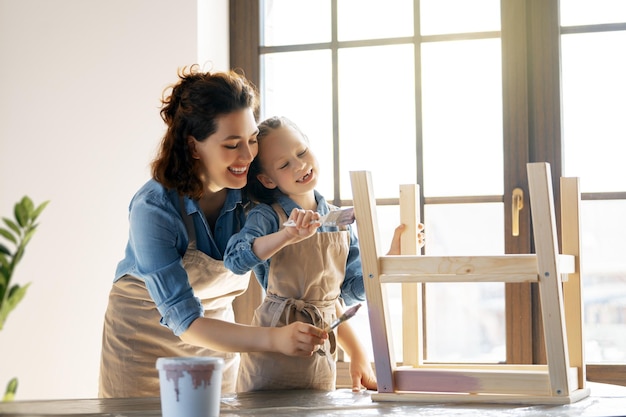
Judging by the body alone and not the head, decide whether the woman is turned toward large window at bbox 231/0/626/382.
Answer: no

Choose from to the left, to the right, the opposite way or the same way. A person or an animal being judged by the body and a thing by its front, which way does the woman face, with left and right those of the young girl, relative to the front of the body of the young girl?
the same way

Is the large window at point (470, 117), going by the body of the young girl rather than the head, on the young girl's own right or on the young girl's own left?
on the young girl's own left

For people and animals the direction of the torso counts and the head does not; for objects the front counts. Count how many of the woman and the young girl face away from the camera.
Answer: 0

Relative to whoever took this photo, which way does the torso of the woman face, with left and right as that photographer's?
facing the viewer and to the right of the viewer

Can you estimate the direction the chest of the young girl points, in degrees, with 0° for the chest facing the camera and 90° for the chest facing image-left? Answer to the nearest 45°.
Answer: approximately 315°
